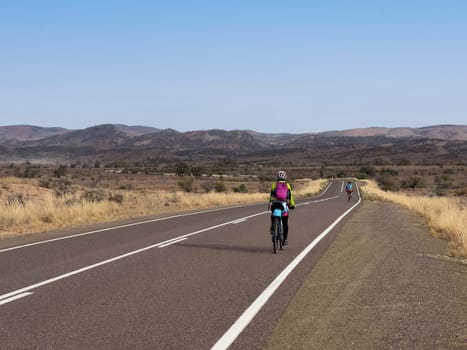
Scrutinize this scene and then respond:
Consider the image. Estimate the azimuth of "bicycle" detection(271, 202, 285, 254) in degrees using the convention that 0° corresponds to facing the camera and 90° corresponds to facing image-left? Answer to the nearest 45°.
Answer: approximately 180°
